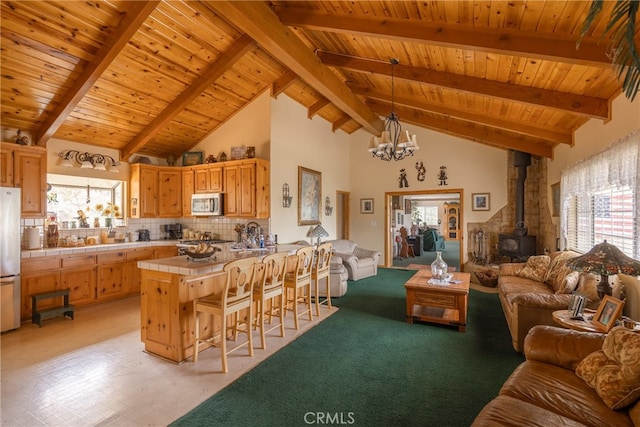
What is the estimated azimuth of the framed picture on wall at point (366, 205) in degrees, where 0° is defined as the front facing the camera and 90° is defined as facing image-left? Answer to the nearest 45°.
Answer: approximately 0°

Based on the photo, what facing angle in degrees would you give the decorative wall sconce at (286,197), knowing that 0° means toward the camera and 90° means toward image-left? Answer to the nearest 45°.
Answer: approximately 315°

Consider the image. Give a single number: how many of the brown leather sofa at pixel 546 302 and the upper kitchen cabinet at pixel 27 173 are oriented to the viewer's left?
1

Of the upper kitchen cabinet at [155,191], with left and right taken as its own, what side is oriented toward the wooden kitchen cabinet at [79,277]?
right

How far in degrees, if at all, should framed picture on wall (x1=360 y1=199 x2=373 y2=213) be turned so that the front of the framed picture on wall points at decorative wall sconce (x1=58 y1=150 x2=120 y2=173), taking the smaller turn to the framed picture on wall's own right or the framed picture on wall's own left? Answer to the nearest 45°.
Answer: approximately 45° to the framed picture on wall's own right

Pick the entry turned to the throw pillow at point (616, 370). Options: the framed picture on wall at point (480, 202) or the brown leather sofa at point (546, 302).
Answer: the framed picture on wall

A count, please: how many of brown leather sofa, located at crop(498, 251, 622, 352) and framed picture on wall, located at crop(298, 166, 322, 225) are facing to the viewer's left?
1

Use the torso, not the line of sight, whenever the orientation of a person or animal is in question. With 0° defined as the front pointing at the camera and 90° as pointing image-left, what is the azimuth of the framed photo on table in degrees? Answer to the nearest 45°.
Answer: approximately 45°

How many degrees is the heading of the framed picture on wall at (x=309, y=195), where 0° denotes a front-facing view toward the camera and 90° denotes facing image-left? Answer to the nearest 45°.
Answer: approximately 315°

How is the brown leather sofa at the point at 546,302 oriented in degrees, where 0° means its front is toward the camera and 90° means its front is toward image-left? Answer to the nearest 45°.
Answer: approximately 90°

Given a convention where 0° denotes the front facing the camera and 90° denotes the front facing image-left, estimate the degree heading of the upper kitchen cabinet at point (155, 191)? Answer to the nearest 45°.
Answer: approximately 315°
